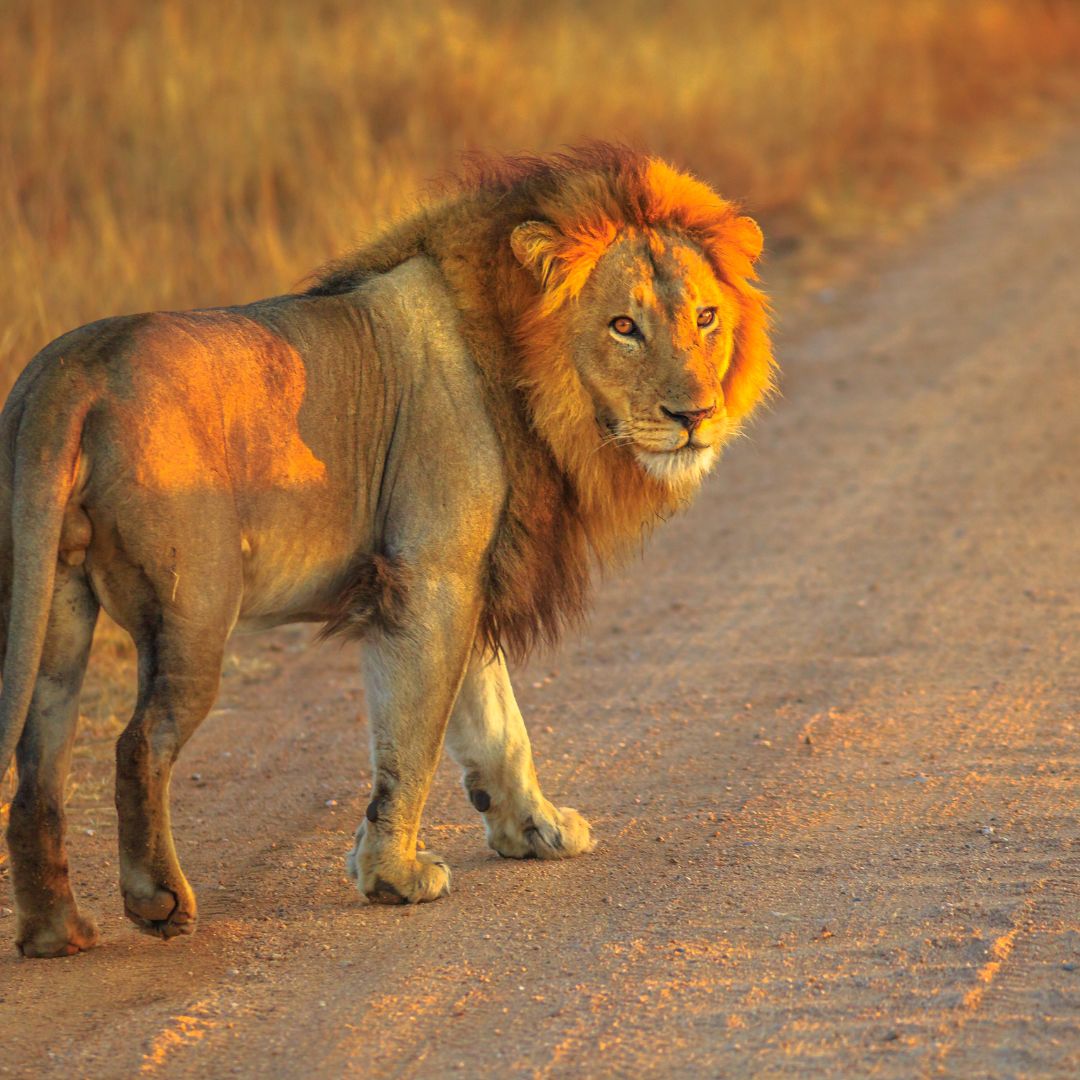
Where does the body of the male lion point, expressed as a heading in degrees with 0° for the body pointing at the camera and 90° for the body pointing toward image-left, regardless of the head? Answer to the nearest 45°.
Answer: approximately 225°
